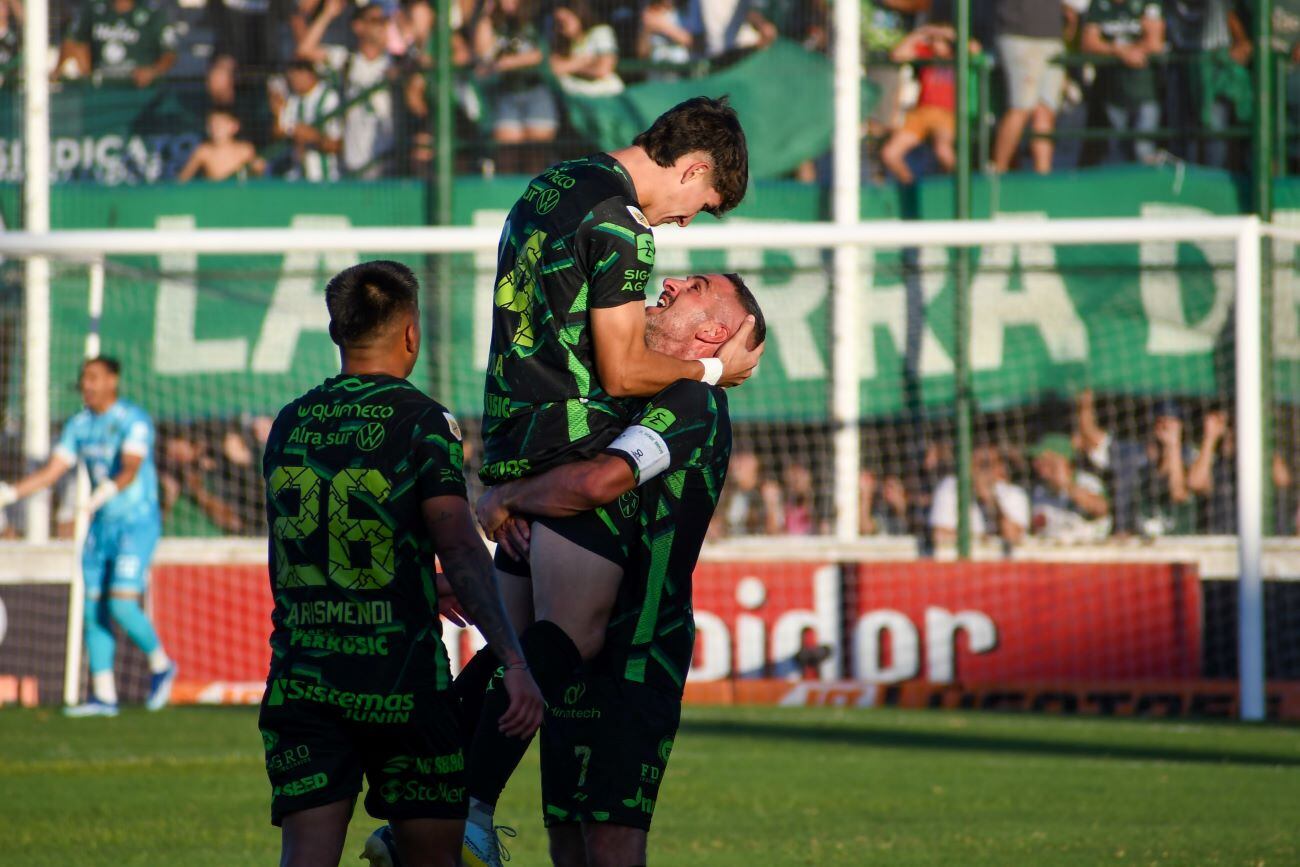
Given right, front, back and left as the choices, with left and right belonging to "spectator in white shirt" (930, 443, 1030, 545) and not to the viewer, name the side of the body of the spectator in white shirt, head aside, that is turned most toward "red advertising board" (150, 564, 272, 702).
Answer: right

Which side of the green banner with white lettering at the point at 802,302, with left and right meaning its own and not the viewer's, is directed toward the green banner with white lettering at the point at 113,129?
right

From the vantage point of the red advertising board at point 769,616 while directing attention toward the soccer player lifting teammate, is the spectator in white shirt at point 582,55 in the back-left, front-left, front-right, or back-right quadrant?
back-right

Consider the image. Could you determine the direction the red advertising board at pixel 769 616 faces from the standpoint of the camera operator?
facing the viewer

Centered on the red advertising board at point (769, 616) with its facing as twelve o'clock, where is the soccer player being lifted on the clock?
The soccer player being lifted is roughly at 12 o'clock from the red advertising board.

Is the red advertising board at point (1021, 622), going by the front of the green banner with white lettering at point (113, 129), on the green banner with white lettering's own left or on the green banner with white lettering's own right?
on the green banner with white lettering's own left

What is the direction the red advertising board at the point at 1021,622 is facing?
toward the camera

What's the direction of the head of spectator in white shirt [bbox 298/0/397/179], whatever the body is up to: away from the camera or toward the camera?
toward the camera

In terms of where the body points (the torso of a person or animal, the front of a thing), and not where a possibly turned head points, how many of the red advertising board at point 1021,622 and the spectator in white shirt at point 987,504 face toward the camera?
2

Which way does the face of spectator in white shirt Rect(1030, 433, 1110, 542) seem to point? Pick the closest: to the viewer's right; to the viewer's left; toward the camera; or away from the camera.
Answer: toward the camera

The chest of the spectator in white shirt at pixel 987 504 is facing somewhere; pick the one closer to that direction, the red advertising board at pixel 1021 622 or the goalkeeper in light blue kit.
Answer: the red advertising board

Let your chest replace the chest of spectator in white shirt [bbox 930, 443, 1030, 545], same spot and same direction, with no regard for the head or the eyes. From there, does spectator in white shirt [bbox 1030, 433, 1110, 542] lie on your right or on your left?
on your left

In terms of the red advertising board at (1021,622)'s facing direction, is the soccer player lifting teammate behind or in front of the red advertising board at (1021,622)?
in front

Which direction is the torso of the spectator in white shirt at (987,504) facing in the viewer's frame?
toward the camera
